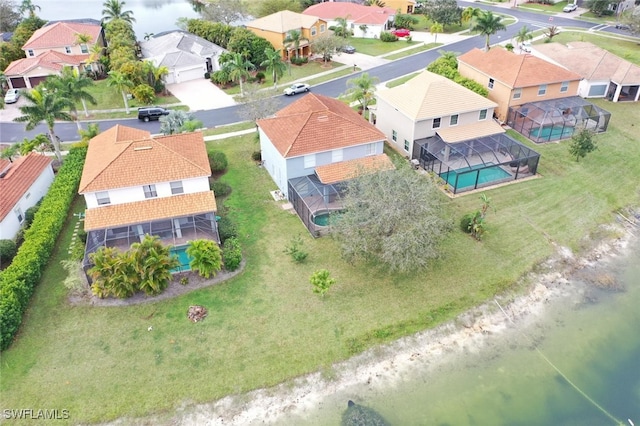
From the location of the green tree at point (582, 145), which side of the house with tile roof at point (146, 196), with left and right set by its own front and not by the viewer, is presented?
right

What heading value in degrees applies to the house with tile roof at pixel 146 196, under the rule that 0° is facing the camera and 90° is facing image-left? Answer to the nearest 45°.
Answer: approximately 180°

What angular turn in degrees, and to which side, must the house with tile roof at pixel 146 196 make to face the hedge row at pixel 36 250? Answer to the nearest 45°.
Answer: approximately 90° to its left

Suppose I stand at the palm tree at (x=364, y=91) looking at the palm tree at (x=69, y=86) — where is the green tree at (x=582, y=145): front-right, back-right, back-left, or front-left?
back-left

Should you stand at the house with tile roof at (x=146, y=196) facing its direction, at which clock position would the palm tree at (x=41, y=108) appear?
The palm tree is roughly at 11 o'clock from the house with tile roof.

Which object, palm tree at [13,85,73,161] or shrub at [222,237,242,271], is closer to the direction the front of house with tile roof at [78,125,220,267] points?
the palm tree

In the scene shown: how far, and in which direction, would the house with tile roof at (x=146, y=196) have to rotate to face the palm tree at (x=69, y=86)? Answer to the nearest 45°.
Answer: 0° — it already faces it

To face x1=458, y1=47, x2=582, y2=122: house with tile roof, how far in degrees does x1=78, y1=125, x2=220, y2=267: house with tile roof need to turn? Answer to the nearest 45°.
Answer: approximately 90° to its right

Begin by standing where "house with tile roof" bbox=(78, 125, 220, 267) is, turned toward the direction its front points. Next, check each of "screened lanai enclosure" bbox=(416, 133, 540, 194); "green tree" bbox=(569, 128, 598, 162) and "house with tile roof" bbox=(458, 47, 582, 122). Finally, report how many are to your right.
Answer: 3

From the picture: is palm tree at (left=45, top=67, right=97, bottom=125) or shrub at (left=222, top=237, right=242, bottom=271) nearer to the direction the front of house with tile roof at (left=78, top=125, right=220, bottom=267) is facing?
the palm tree

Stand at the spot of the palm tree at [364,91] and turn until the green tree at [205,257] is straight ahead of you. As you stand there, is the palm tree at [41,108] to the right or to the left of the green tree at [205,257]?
right

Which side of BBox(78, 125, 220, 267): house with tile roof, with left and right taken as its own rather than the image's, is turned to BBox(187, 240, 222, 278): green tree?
back

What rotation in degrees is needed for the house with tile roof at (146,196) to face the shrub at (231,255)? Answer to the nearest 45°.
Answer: approximately 135° to its right

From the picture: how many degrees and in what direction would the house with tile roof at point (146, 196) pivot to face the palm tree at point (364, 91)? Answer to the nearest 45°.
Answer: approximately 45° to its right

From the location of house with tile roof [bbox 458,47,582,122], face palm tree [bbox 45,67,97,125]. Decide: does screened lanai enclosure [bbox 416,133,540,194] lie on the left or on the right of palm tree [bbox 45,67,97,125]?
left
